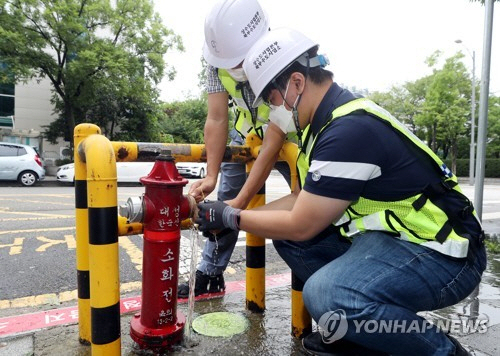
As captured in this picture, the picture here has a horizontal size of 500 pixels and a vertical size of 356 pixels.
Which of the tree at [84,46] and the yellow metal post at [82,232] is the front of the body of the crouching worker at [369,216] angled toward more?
the yellow metal post

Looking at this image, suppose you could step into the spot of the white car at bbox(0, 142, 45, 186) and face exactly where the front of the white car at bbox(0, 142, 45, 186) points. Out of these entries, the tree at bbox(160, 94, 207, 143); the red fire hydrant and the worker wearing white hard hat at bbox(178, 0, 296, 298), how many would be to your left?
2

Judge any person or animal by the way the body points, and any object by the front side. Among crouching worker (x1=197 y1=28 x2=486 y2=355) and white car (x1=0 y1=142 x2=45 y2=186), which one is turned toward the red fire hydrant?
the crouching worker

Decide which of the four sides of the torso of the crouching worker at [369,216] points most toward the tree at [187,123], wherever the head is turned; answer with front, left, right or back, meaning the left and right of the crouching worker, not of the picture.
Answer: right

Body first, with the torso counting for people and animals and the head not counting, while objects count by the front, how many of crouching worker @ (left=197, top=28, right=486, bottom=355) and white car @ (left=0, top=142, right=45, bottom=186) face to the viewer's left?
2

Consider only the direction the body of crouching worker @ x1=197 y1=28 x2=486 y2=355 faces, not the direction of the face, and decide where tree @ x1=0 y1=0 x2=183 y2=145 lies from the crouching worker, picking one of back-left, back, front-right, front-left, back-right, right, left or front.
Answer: front-right

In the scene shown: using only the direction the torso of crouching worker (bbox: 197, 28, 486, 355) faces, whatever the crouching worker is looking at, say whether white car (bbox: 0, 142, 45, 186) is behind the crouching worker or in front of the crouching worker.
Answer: in front

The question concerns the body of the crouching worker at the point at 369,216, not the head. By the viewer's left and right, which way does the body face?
facing to the left of the viewer

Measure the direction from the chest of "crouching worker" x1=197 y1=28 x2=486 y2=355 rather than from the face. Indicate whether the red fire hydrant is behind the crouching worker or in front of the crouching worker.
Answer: in front

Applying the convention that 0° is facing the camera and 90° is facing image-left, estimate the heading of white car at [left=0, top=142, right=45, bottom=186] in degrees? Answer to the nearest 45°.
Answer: approximately 90°

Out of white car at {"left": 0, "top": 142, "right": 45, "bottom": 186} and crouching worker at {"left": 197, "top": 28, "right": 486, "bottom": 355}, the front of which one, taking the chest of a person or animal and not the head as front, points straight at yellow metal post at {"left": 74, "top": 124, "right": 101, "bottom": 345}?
the crouching worker

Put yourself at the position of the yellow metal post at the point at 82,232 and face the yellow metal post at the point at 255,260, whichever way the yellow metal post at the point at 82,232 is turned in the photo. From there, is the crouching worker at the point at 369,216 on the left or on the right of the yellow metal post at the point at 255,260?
right

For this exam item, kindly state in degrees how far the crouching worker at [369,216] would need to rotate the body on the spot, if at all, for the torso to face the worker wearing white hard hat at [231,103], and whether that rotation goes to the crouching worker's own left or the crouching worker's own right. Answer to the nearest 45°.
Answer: approximately 45° to the crouching worker's own right
